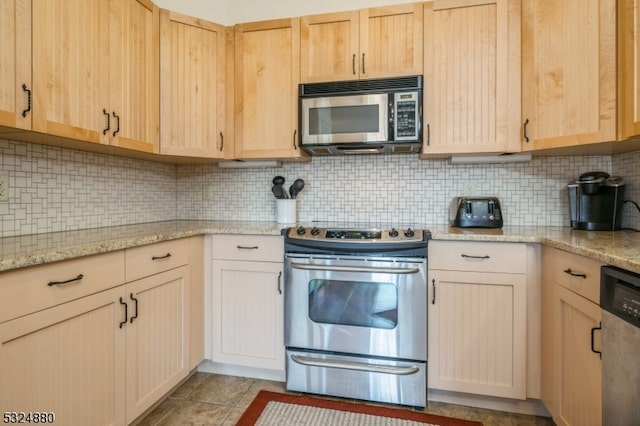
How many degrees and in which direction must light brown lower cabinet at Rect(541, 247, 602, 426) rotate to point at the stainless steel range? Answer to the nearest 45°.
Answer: approximately 45° to its right

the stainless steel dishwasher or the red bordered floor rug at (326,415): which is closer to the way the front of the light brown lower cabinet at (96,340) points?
the stainless steel dishwasher

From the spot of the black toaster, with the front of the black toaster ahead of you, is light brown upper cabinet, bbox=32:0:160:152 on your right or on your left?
on your right

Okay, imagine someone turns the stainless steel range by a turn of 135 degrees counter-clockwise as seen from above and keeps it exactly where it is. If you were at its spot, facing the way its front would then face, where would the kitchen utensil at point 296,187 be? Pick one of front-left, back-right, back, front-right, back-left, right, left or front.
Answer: left

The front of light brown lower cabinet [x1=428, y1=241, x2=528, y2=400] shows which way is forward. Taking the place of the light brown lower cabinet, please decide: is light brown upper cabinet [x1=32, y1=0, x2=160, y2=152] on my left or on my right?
on my right

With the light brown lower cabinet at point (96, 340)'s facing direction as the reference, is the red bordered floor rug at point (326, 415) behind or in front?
in front

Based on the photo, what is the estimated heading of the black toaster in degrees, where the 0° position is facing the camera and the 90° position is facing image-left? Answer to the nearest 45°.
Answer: approximately 0°
